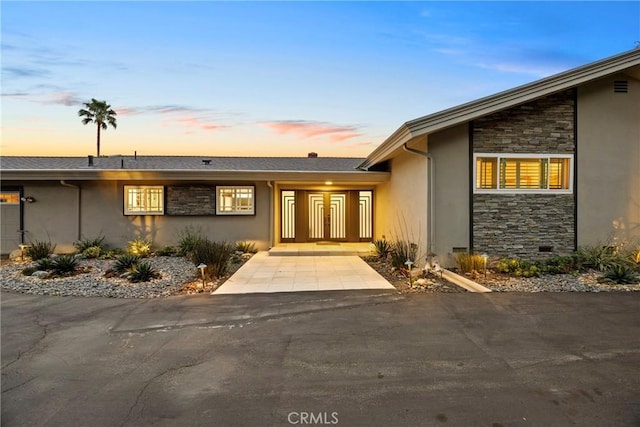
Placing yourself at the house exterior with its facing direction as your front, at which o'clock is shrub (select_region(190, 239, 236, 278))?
The shrub is roughly at 1 o'clock from the house exterior.

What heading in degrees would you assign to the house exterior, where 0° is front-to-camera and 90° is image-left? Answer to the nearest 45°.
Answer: approximately 0°

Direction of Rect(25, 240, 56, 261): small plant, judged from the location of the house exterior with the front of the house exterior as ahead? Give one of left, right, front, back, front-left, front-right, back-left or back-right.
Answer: right

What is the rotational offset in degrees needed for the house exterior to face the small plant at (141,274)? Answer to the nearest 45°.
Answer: approximately 90° to its right

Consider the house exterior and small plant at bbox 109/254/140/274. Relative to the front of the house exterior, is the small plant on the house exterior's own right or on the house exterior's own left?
on the house exterior's own right

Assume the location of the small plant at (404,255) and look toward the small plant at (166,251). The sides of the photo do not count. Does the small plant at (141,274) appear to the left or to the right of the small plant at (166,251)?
left

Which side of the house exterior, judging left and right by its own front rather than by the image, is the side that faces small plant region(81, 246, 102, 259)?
right
